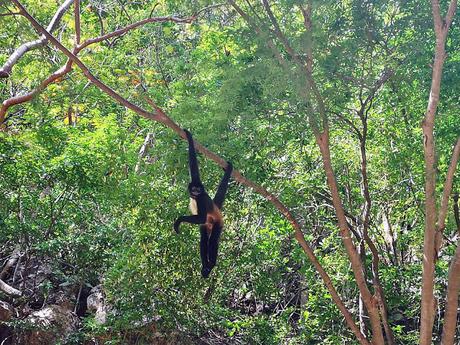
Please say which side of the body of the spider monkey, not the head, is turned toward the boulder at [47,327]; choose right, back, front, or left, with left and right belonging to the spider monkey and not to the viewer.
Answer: right

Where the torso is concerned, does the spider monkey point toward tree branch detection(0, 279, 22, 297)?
no

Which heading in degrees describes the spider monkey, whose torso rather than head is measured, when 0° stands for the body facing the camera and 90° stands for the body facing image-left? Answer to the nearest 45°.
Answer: approximately 45°

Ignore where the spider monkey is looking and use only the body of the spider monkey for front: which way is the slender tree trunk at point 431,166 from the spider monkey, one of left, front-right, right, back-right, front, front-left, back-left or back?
left
